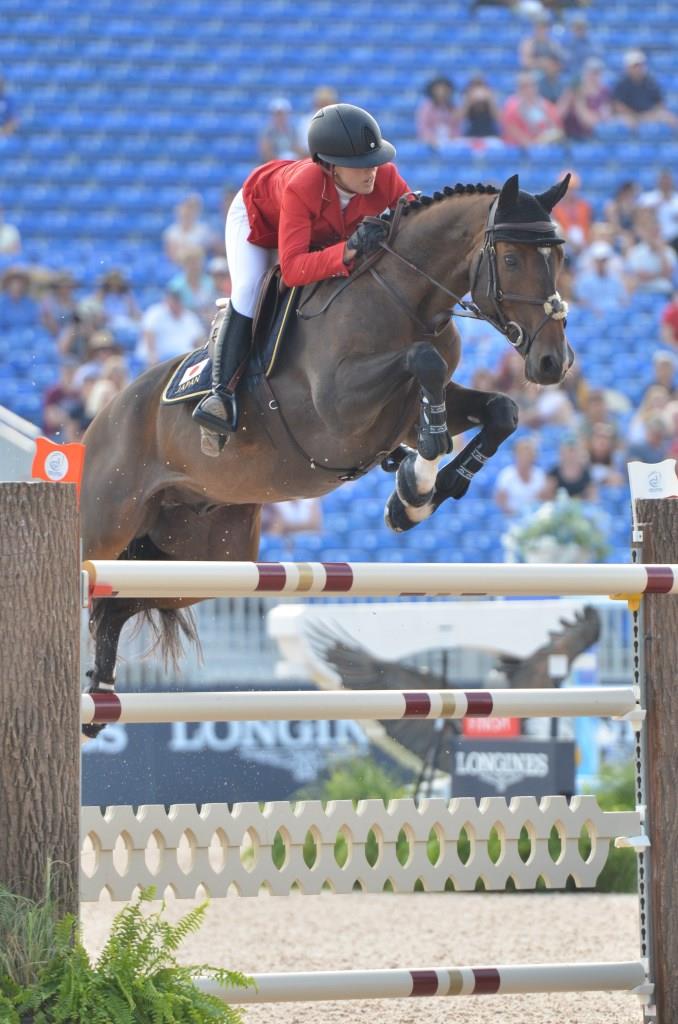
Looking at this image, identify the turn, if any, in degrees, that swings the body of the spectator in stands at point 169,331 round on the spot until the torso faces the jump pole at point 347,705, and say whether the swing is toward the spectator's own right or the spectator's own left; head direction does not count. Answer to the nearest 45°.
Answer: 0° — they already face it

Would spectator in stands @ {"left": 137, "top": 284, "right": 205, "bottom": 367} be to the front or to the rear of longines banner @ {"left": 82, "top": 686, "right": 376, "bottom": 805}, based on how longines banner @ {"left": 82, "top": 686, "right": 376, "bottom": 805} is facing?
to the rear

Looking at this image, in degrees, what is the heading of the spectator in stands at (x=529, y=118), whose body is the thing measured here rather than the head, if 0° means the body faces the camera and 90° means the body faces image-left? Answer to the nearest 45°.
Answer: approximately 0°

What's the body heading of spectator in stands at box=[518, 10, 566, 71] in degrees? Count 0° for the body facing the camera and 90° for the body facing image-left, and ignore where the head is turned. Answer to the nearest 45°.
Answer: approximately 0°

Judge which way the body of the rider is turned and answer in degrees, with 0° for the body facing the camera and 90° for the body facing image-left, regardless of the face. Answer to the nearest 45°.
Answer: approximately 315°
